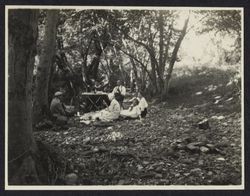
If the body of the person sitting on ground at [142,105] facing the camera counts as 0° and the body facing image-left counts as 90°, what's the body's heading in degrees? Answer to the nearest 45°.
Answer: approximately 90°

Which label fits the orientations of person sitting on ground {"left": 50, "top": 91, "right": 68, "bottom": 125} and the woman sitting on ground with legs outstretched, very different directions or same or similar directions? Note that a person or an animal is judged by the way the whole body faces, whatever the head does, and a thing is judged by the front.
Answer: very different directions

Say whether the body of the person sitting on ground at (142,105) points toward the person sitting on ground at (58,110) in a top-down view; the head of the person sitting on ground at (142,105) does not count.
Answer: yes

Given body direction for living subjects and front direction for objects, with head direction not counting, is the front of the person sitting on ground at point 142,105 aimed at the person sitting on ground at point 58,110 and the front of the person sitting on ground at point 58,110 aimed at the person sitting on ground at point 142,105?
yes

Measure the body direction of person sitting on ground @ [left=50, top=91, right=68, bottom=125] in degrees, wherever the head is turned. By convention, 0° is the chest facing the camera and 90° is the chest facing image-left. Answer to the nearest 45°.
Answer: approximately 270°
